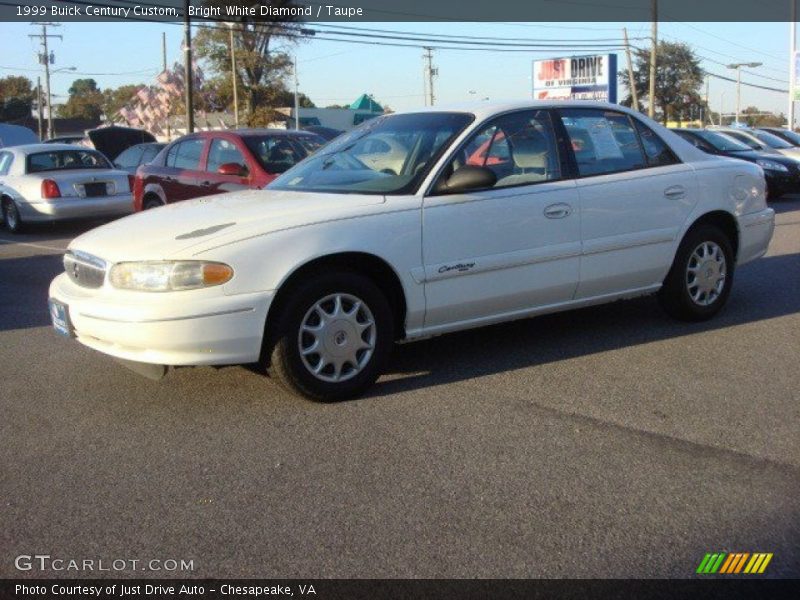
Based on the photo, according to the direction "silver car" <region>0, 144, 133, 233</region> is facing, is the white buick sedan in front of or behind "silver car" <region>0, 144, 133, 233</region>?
behind

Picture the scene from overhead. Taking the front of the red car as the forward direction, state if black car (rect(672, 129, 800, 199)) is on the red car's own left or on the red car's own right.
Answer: on the red car's own left

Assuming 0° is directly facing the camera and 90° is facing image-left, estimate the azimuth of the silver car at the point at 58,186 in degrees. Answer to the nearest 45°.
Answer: approximately 135°

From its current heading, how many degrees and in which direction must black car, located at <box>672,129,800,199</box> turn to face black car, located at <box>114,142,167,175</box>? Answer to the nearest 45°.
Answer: approximately 135° to its right

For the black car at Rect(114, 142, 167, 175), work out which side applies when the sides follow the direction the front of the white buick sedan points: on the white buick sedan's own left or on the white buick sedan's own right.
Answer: on the white buick sedan's own right

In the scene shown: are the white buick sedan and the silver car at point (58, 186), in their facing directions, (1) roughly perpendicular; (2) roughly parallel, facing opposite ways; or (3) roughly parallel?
roughly perpendicular
